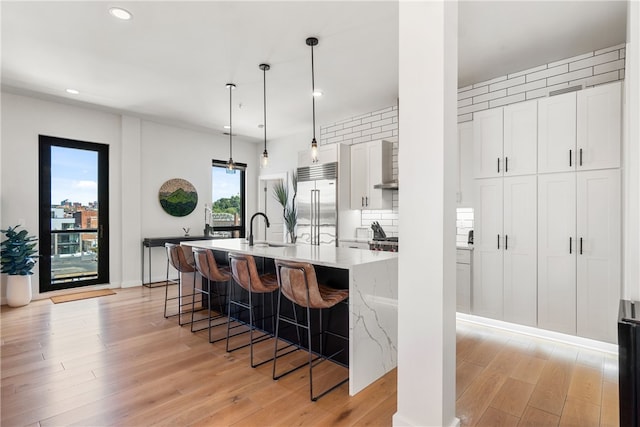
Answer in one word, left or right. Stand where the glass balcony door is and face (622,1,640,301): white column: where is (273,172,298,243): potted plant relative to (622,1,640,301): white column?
left

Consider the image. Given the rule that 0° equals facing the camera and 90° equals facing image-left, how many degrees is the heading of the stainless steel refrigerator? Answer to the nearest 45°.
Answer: approximately 45°

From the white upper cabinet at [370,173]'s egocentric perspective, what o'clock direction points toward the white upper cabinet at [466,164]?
the white upper cabinet at [466,164] is roughly at 9 o'clock from the white upper cabinet at [370,173].

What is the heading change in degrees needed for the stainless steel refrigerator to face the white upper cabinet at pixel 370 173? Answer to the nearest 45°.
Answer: approximately 90° to its left

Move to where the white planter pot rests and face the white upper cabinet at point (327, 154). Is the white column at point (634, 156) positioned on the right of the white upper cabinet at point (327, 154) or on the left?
right

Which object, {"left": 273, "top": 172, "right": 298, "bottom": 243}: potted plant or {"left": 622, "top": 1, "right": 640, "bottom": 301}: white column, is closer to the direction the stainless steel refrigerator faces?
the white column

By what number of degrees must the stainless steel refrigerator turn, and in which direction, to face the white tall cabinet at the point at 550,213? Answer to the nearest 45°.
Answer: approximately 90° to its left

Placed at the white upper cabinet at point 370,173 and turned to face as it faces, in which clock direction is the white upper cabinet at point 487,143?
the white upper cabinet at point 487,143 is roughly at 9 o'clock from the white upper cabinet at point 370,173.

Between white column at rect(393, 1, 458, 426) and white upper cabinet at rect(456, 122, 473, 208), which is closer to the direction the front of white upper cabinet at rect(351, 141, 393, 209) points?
the white column

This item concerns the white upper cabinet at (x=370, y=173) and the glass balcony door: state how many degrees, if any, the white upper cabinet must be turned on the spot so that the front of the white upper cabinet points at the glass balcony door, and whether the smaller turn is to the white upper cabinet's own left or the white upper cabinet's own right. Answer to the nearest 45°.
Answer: approximately 45° to the white upper cabinet's own right

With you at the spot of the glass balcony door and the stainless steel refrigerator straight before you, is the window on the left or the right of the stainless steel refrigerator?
left

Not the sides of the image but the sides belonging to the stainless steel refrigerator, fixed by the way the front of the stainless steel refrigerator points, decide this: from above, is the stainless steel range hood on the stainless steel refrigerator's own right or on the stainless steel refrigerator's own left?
on the stainless steel refrigerator's own left

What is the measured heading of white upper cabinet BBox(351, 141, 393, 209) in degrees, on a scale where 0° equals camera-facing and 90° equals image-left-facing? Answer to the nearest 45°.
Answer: approximately 45°
